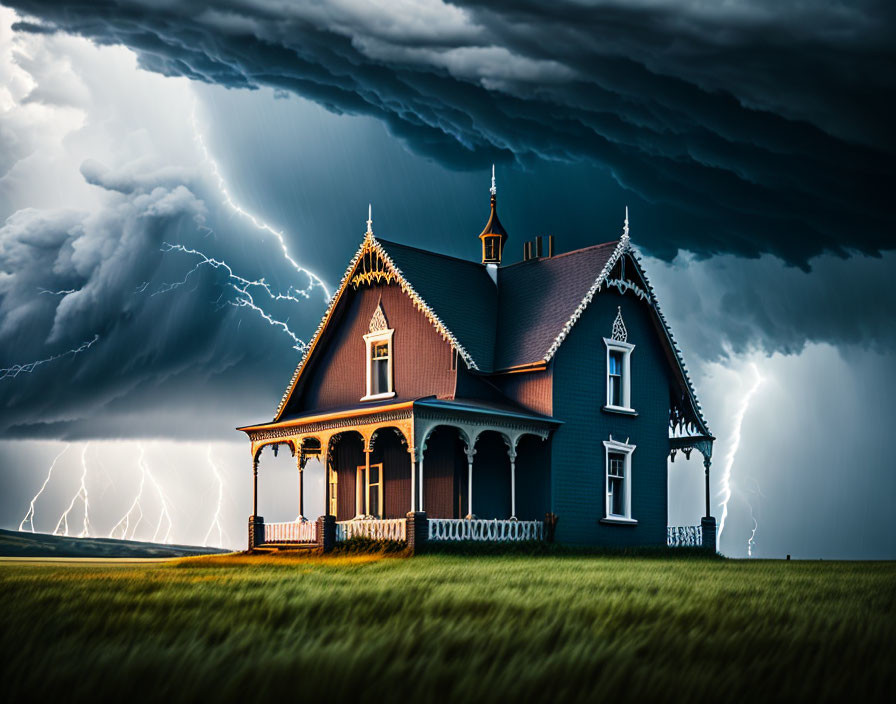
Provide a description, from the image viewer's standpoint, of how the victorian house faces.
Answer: facing the viewer and to the left of the viewer
